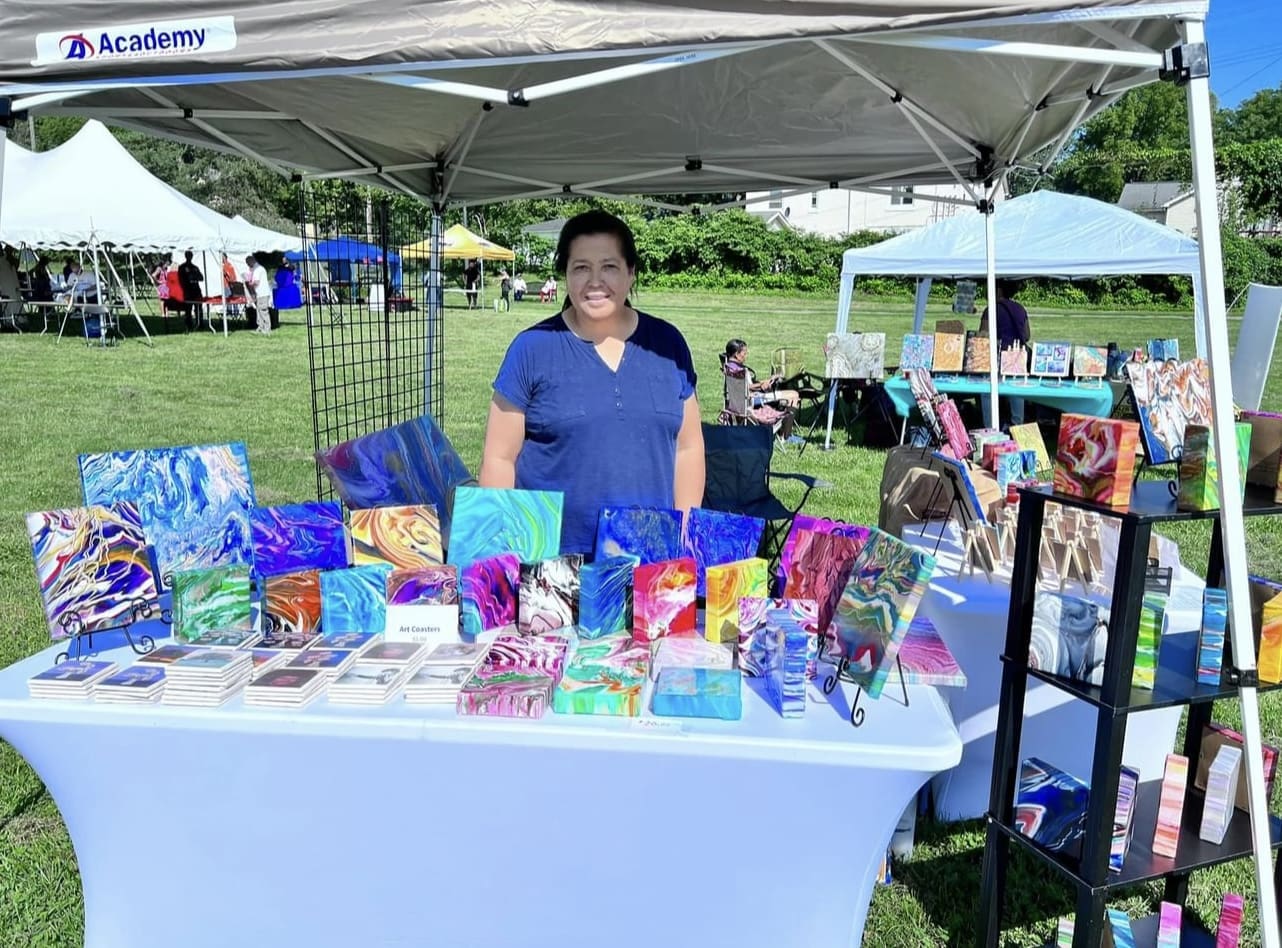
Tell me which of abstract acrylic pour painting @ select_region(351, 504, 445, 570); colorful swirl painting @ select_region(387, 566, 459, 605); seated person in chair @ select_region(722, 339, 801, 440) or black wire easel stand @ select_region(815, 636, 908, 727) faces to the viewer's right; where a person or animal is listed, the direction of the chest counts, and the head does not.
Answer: the seated person in chair

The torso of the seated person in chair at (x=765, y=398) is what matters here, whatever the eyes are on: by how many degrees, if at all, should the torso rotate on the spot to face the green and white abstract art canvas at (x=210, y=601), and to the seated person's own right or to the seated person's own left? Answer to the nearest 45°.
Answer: approximately 90° to the seated person's own right

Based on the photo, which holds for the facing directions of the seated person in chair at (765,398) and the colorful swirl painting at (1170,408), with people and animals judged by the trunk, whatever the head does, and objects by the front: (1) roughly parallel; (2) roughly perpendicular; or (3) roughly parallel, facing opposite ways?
roughly perpendicular

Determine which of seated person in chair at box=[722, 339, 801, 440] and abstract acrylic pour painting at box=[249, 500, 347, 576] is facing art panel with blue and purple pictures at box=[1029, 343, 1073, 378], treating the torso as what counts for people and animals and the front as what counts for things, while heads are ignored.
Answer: the seated person in chair

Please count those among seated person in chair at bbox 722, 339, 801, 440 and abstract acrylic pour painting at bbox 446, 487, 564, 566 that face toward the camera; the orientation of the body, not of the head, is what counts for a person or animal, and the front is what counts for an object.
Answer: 1

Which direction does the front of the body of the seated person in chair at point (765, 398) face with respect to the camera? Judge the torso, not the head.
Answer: to the viewer's right

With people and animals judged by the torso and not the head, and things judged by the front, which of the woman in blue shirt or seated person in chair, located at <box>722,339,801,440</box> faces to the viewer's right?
the seated person in chair
